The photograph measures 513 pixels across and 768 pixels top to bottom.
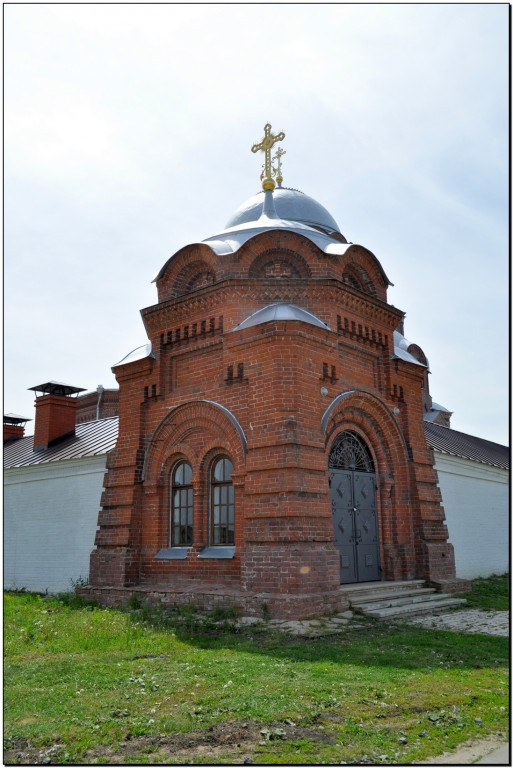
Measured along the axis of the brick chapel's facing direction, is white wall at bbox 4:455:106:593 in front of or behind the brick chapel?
behind

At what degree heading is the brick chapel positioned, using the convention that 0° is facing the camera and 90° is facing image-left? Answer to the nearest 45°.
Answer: approximately 315°

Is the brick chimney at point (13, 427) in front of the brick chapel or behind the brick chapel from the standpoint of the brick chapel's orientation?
behind
